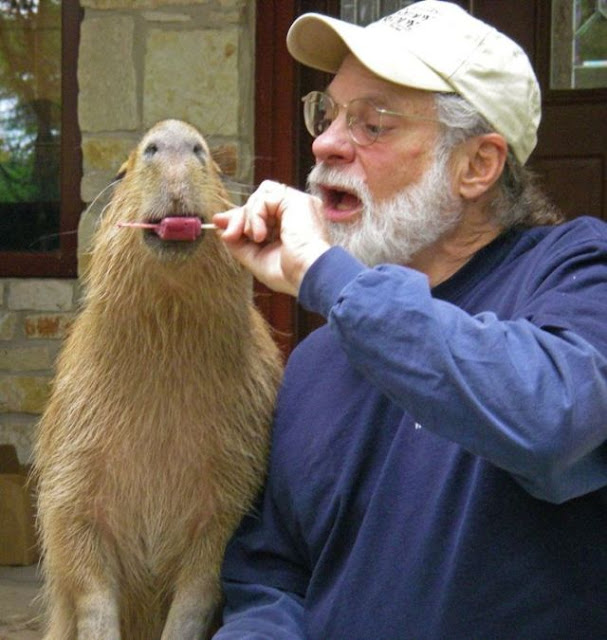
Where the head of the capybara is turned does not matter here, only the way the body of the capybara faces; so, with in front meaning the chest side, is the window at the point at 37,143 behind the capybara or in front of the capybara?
behind

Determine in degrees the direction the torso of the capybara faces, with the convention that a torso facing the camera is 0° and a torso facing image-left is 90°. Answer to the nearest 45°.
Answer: approximately 0°

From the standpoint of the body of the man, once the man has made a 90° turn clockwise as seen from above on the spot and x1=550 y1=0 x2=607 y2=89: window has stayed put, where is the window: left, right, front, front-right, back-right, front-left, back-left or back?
front-right

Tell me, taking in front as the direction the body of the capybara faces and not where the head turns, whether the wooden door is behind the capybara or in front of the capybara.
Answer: behind
